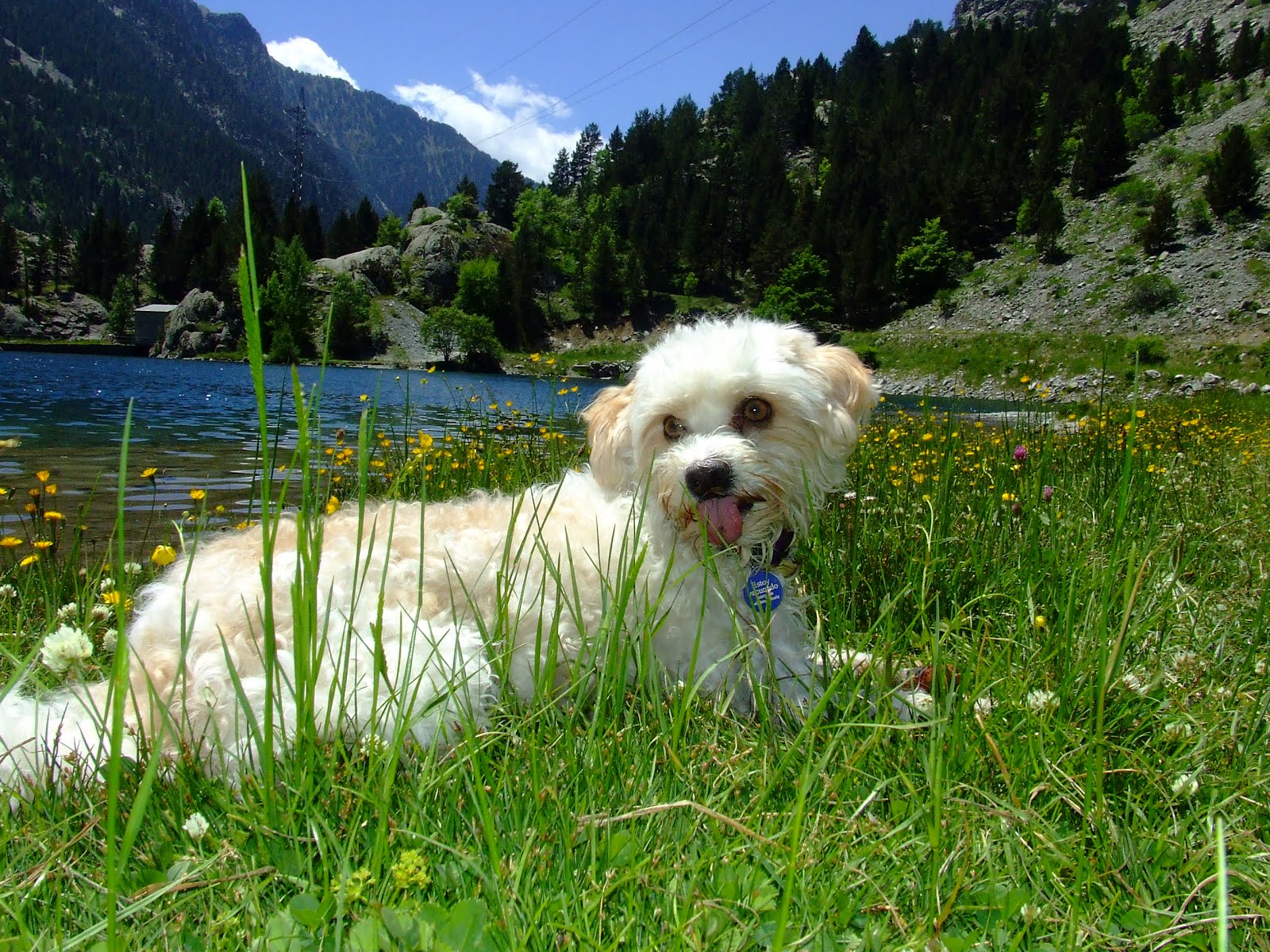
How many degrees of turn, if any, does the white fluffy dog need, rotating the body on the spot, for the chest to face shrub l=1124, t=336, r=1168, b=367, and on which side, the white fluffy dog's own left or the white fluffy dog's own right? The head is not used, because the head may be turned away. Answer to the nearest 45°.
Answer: approximately 45° to the white fluffy dog's own left

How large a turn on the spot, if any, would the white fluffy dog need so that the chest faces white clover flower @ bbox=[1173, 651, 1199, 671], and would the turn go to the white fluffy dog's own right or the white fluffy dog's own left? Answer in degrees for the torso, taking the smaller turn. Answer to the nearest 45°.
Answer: approximately 45° to the white fluffy dog's own right

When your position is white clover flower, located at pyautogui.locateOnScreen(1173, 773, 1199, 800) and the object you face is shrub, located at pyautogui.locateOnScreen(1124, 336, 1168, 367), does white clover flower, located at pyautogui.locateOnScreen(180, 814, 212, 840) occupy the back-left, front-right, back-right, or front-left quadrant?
back-left

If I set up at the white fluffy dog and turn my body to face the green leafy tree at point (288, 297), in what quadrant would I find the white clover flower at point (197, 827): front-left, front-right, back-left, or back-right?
back-left

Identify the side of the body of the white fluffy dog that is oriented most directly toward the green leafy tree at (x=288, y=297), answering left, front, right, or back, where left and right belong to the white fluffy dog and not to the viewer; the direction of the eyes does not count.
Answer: left

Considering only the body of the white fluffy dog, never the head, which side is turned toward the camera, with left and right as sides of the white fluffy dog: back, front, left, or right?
right

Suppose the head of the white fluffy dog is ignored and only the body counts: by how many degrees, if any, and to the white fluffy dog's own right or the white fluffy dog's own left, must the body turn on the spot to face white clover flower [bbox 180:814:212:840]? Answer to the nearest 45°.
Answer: approximately 135° to the white fluffy dog's own right

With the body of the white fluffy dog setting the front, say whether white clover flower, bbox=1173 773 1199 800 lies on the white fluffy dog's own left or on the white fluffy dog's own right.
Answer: on the white fluffy dog's own right
